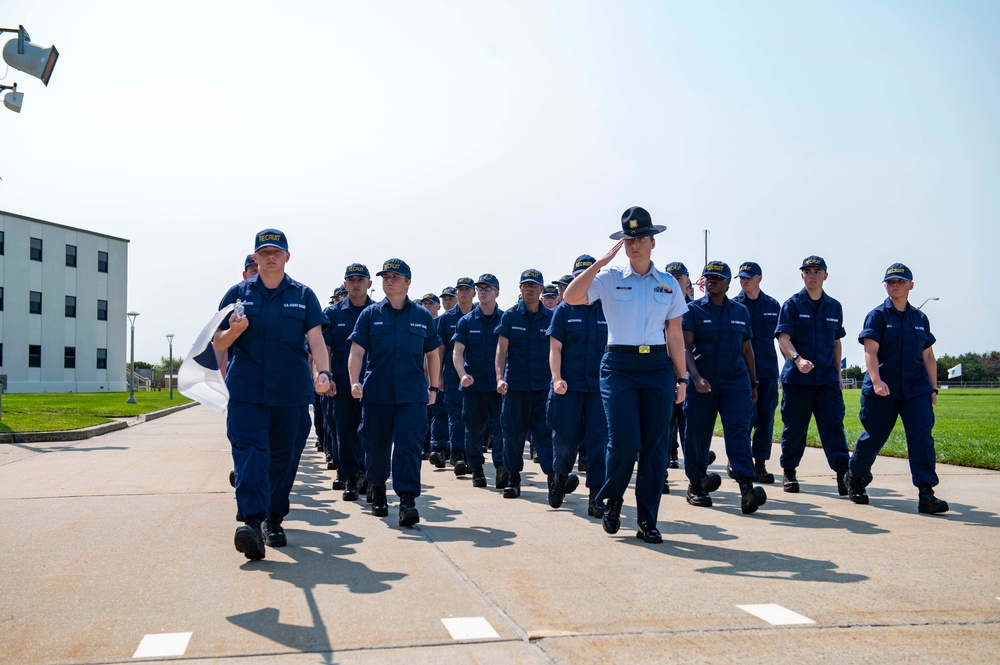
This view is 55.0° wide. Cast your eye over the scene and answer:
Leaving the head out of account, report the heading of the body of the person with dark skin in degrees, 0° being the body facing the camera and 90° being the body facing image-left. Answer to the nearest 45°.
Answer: approximately 0°

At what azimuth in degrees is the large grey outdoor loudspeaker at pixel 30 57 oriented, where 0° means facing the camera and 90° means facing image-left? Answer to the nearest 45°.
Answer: approximately 270°

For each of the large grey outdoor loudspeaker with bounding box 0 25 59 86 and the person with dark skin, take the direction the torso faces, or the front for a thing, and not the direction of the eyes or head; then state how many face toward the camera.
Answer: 1

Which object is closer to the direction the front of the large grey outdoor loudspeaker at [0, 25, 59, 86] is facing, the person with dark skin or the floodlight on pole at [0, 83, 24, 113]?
the person with dark skin

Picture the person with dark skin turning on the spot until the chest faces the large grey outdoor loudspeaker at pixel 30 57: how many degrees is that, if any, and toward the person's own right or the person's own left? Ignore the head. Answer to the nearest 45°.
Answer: approximately 90° to the person's own right

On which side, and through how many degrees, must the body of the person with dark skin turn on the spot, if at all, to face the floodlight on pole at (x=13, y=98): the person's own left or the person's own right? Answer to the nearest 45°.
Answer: approximately 90° to the person's own right

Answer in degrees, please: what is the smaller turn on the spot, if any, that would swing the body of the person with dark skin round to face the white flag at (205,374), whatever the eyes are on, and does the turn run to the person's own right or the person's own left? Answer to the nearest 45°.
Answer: approximately 45° to the person's own right
